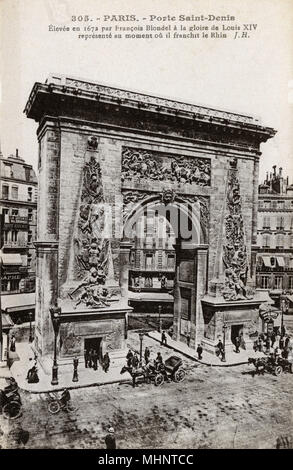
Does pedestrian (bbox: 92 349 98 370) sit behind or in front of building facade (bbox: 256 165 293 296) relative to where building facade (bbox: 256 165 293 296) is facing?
in front

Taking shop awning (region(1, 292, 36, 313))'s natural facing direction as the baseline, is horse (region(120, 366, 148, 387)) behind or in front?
in front

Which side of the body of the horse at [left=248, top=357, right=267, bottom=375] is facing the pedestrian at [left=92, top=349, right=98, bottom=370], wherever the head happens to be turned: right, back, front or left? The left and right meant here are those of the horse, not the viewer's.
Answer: front

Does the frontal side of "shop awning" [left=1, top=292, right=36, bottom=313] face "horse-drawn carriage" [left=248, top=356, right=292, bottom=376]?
yes

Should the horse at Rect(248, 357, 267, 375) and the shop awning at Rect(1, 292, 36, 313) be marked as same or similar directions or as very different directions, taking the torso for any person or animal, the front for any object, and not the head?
very different directions

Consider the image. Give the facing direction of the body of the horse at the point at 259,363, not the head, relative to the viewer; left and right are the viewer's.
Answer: facing to the left of the viewer

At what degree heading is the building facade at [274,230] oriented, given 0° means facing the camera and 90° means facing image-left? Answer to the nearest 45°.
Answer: approximately 0°

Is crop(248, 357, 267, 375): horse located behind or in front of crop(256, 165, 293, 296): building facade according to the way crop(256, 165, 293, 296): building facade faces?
in front

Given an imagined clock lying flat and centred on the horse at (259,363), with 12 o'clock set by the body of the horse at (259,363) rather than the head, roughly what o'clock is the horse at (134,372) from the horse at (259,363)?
the horse at (134,372) is roughly at 11 o'clock from the horse at (259,363).

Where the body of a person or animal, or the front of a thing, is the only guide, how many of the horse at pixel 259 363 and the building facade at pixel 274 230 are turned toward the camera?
1

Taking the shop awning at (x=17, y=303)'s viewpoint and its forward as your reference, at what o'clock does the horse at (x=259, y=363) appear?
The horse is roughly at 12 o'clock from the shop awning.

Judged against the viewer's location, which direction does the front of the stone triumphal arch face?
facing the viewer and to the right of the viewer
